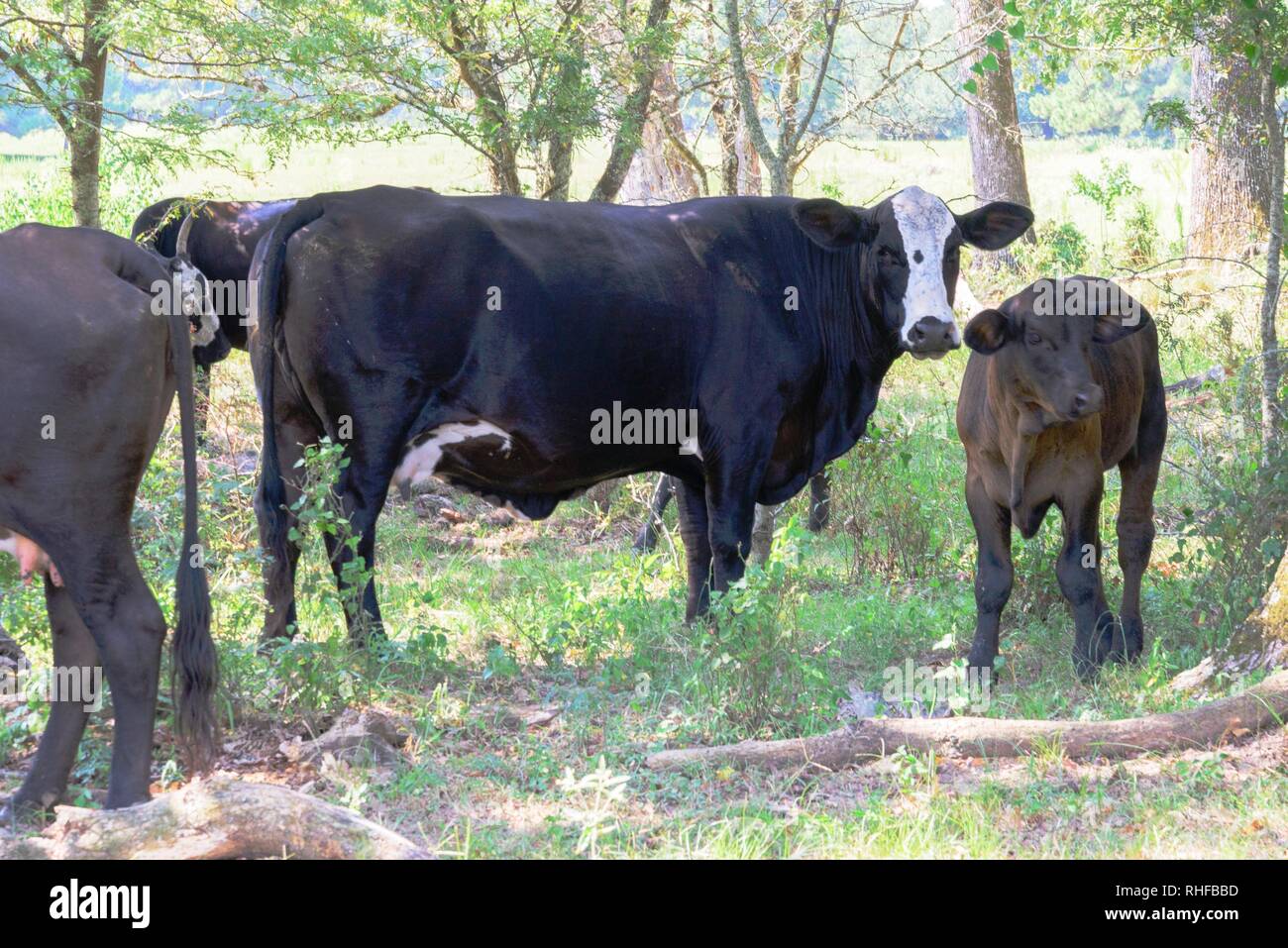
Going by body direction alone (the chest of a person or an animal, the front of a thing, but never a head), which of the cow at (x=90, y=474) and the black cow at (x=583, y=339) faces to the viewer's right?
the black cow

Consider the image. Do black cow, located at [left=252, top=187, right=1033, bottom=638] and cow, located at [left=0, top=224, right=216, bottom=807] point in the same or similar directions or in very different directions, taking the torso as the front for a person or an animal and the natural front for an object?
very different directions

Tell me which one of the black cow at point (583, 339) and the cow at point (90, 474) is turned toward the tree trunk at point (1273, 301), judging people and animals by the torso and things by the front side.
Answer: the black cow

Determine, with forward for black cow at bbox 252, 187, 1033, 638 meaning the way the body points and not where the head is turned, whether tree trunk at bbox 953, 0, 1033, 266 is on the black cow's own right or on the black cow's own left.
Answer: on the black cow's own left

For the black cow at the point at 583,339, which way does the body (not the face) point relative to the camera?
to the viewer's right

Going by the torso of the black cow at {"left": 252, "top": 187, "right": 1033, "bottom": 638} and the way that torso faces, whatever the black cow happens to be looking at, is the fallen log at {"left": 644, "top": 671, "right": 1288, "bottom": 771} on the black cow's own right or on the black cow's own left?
on the black cow's own right
